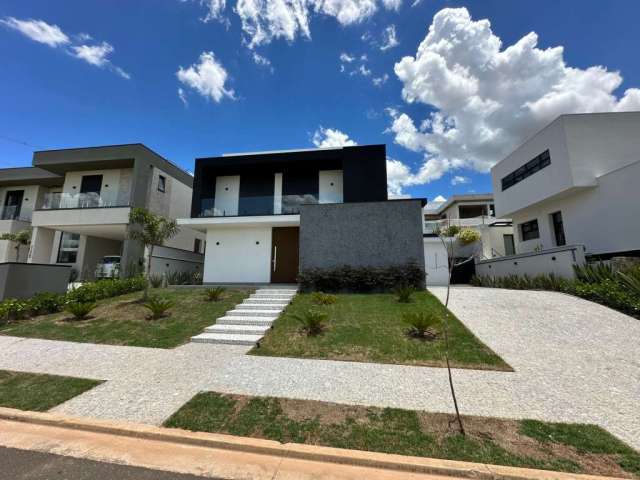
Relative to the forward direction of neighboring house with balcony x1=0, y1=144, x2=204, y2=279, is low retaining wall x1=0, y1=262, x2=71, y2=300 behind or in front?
in front

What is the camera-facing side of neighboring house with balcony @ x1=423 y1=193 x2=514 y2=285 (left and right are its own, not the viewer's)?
front

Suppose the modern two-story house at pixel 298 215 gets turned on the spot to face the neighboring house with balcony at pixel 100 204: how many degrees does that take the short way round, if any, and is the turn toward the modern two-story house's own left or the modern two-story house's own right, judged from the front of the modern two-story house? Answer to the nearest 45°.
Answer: approximately 90° to the modern two-story house's own right

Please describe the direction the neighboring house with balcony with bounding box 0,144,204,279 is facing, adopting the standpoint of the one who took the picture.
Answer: facing the viewer and to the left of the viewer

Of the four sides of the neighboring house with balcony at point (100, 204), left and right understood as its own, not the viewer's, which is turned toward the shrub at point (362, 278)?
left

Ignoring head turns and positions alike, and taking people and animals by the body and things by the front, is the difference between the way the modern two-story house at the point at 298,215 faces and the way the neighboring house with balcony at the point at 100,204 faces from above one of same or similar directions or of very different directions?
same or similar directions

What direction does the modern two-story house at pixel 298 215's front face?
toward the camera

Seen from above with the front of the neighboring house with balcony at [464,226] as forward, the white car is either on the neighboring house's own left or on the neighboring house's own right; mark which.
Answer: on the neighboring house's own right

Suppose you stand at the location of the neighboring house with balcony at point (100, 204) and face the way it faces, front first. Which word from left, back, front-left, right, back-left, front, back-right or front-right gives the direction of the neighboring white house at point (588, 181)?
left

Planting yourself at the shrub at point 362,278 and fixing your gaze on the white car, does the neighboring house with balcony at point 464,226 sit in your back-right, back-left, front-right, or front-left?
back-right

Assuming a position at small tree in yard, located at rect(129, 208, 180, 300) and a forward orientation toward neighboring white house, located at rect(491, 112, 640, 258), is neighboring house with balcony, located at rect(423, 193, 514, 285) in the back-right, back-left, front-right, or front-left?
front-left

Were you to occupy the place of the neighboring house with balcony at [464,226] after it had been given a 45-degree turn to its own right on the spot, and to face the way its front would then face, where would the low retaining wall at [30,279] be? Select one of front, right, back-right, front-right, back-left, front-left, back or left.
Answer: front

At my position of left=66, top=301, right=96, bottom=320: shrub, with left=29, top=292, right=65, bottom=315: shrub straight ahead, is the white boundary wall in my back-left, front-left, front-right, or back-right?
back-right

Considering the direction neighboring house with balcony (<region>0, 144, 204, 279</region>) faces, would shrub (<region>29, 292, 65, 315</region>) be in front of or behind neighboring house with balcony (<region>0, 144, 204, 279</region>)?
in front
